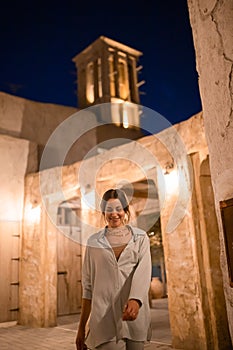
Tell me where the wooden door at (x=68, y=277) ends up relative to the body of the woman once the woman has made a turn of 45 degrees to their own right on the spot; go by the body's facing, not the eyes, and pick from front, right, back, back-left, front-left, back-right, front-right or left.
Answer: back-right

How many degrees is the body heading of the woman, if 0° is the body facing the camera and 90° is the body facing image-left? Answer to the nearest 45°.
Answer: approximately 0°

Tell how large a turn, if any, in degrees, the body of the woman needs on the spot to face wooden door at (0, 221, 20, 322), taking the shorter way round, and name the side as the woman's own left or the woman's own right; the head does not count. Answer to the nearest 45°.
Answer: approximately 180°

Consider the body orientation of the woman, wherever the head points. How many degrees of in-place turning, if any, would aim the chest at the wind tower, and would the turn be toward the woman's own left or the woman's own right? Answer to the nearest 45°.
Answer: approximately 180°
